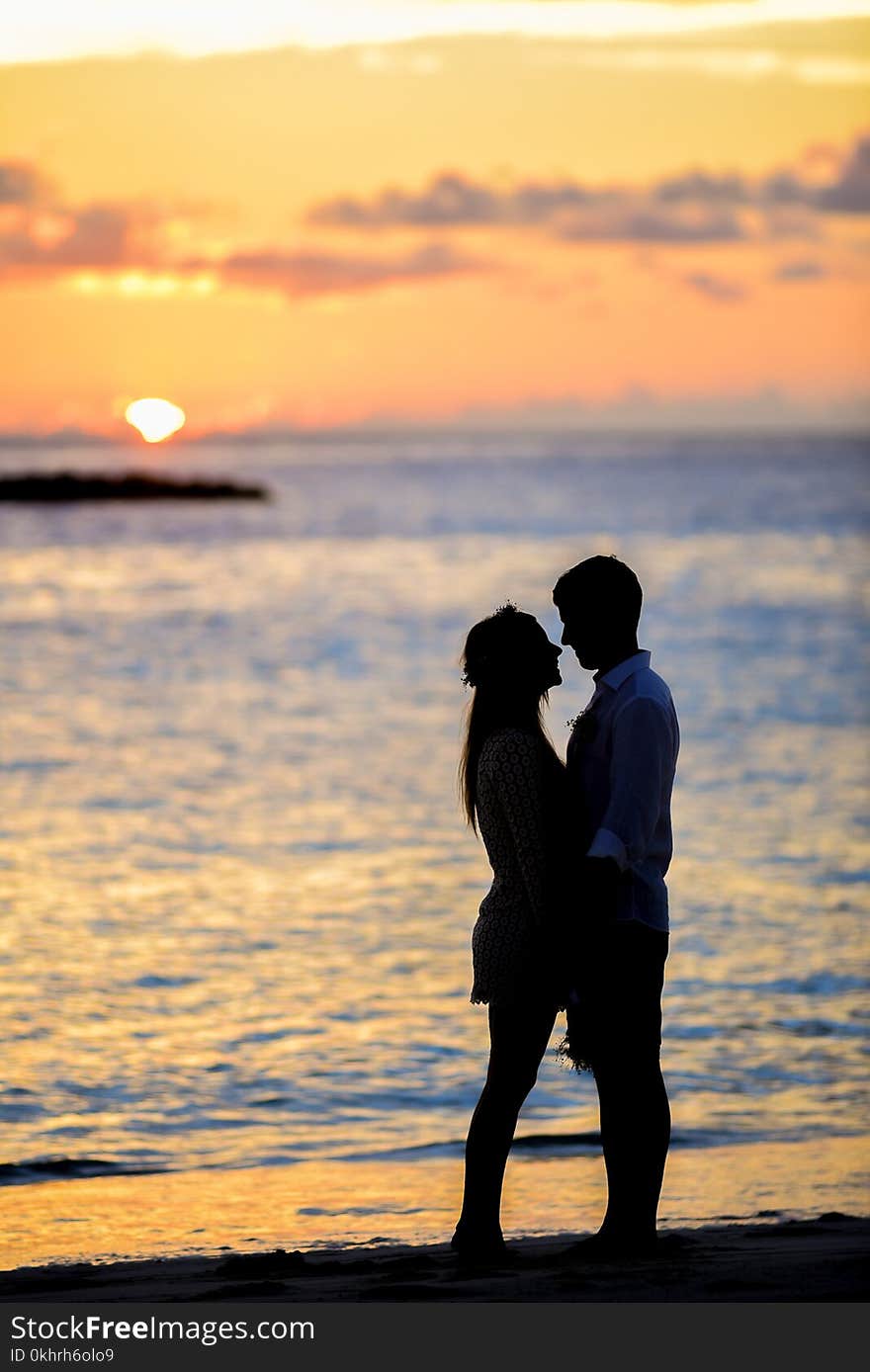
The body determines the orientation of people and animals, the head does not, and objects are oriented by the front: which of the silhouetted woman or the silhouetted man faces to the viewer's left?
the silhouetted man

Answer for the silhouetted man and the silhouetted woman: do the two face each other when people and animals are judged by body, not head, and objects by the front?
yes

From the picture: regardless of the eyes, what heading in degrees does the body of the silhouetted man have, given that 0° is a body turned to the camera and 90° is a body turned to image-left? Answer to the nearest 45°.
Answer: approximately 90°

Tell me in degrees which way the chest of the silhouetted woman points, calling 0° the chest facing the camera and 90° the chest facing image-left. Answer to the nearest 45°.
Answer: approximately 270°

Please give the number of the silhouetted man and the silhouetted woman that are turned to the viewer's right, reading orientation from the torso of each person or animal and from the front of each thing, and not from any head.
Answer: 1

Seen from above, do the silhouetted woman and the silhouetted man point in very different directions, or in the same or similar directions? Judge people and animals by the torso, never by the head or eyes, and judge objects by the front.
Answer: very different directions

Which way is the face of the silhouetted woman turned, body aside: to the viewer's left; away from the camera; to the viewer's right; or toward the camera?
to the viewer's right
